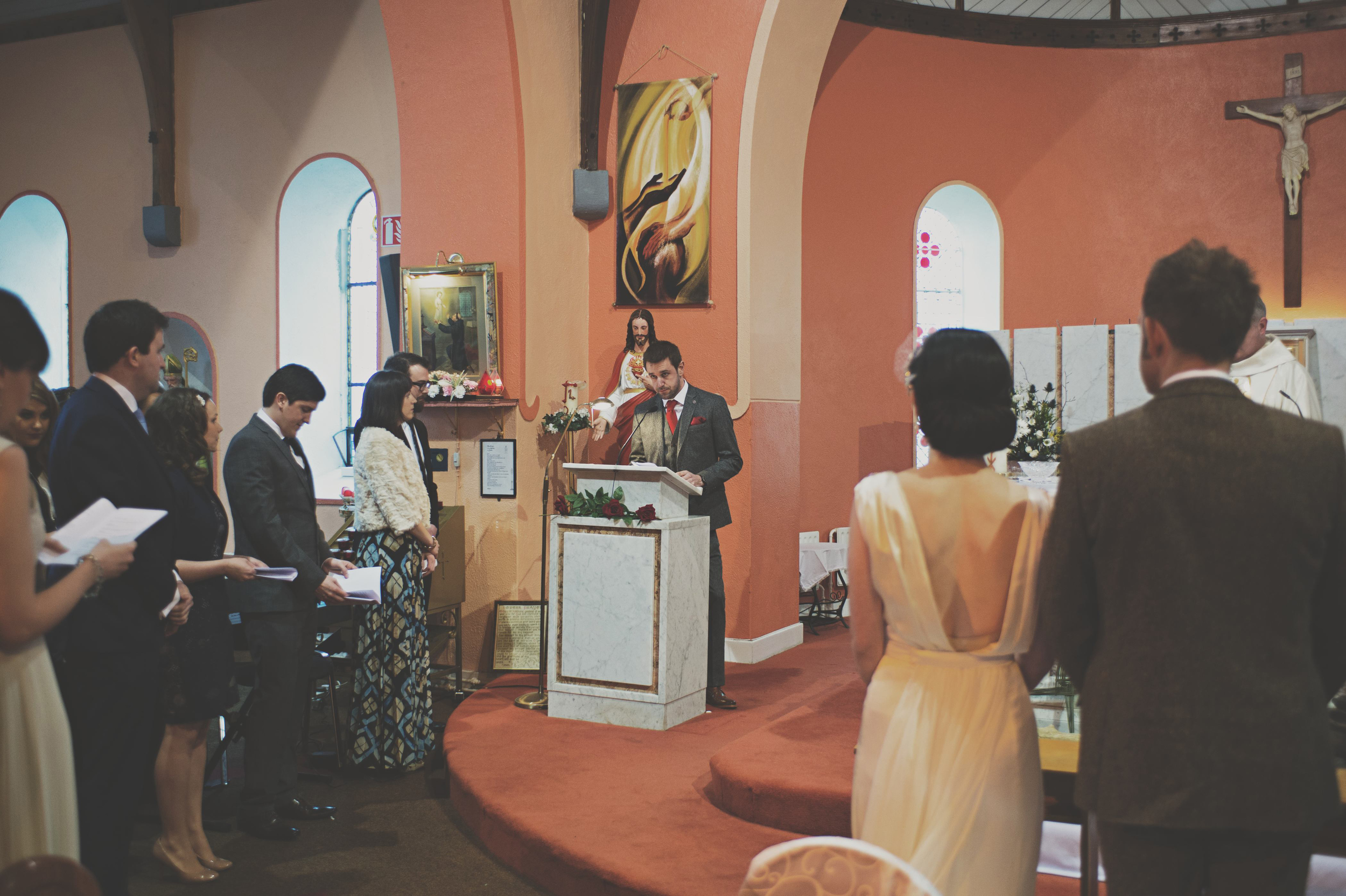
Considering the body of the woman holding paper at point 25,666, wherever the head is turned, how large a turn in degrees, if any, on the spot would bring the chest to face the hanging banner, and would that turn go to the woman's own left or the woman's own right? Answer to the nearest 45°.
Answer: approximately 45° to the woman's own left

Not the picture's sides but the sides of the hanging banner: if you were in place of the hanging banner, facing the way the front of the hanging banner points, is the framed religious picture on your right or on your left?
on your right

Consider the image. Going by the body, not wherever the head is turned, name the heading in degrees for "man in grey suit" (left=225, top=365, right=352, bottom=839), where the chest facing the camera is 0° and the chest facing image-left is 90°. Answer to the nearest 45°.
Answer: approximately 270°

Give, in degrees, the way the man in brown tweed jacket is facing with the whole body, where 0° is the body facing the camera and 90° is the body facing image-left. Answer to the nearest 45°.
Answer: approximately 180°

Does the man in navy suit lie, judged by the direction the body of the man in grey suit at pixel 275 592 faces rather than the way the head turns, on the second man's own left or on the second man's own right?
on the second man's own right

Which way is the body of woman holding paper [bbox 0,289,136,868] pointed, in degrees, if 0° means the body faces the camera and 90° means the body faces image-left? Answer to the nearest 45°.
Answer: approximately 270°

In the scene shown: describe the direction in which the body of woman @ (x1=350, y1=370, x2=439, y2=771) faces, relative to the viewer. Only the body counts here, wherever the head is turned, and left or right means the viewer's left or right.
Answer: facing to the right of the viewer

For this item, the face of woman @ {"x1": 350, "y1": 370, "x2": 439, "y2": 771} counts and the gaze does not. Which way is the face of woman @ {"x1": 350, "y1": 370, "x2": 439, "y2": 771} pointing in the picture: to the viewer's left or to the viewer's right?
to the viewer's right

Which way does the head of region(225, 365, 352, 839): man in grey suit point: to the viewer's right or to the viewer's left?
to the viewer's right

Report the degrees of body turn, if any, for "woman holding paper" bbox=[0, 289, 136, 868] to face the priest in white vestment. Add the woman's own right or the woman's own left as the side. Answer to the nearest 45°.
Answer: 0° — they already face them

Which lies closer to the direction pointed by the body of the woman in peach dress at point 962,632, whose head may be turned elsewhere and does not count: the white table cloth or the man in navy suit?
the white table cloth
